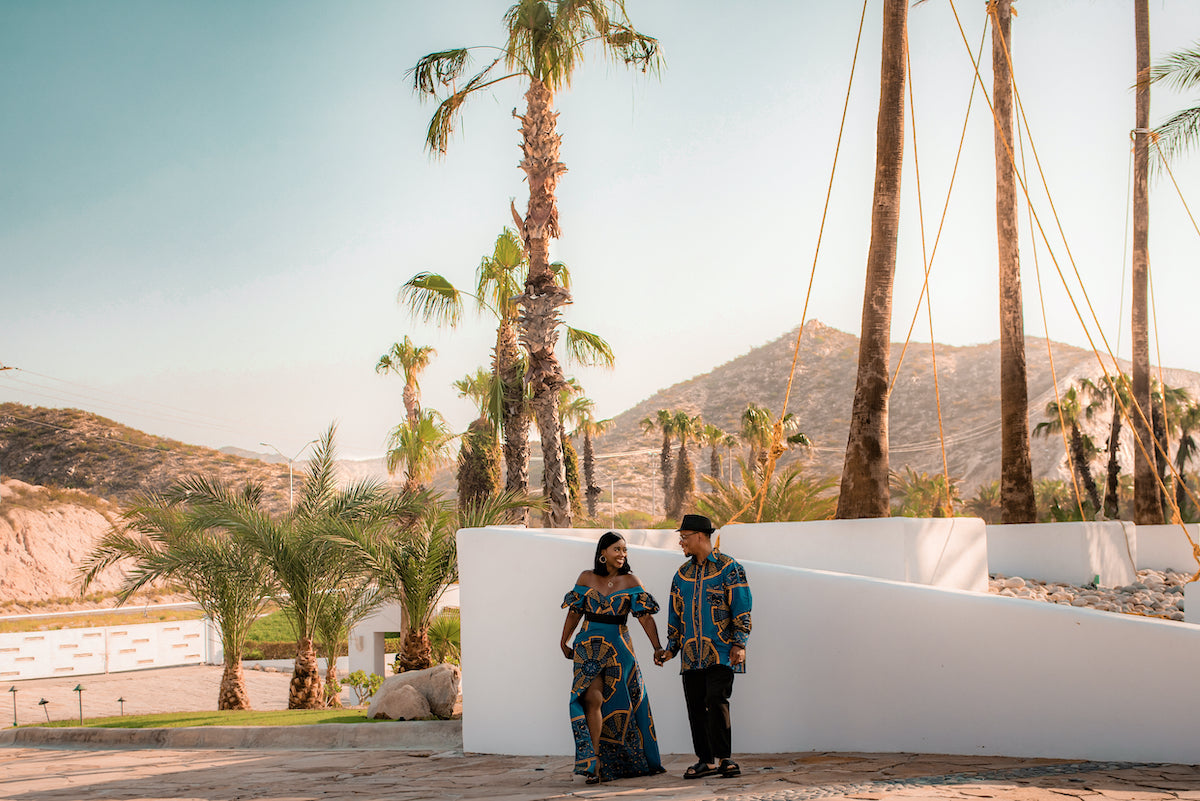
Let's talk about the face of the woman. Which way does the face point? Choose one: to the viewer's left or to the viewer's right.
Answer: to the viewer's right

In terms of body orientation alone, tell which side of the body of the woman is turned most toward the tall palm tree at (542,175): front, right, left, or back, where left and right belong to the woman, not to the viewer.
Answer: back

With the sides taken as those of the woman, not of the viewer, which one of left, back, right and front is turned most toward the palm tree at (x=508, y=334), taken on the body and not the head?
back

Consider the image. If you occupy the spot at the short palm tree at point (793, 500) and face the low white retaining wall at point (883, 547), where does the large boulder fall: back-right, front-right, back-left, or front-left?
front-right

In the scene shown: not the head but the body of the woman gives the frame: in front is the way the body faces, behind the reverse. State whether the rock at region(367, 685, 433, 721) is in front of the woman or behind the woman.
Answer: behind

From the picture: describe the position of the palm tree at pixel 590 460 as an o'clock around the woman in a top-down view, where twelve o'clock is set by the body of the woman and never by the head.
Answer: The palm tree is roughly at 6 o'clock from the woman.

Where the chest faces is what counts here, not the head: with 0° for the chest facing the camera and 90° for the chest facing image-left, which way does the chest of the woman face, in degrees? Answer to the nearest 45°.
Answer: approximately 0°

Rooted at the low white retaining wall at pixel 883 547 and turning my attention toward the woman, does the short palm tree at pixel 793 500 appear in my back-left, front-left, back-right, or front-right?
back-right

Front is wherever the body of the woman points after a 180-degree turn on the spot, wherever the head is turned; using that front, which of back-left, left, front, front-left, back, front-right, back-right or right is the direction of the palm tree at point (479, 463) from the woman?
front

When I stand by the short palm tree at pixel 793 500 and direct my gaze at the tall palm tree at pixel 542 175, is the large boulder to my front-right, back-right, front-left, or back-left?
front-left
